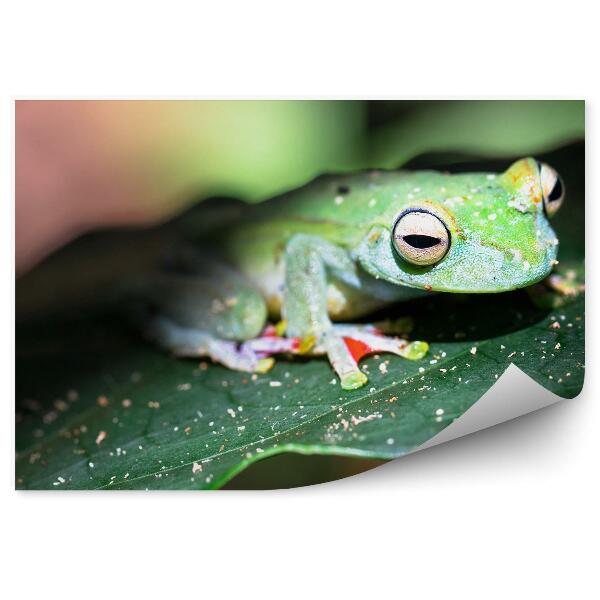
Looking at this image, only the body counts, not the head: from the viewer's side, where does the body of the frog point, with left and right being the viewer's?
facing the viewer and to the right of the viewer
